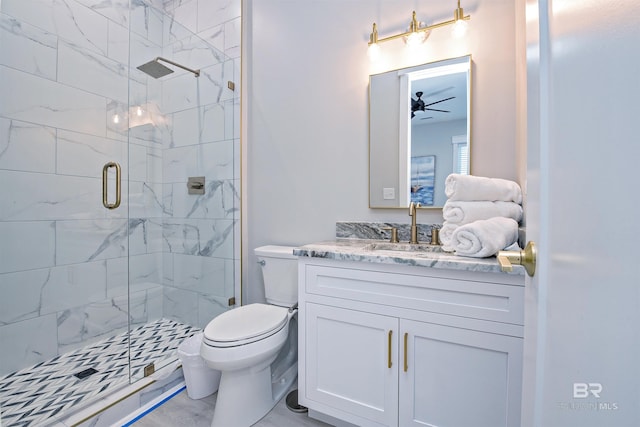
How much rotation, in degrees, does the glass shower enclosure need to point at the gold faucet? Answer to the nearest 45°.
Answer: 0° — it already faces it

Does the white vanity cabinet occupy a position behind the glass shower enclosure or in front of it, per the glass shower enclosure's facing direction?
in front

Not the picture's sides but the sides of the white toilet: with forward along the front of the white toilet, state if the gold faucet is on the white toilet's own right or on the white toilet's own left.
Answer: on the white toilet's own left

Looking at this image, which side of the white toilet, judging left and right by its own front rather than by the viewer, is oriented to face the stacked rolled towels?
left

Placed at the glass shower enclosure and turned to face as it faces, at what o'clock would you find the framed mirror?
The framed mirror is roughly at 12 o'clock from the glass shower enclosure.

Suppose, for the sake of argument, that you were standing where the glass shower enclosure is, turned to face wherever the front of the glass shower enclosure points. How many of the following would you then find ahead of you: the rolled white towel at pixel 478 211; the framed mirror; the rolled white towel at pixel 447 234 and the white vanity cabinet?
4

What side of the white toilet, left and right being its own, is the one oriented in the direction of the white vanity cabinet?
left

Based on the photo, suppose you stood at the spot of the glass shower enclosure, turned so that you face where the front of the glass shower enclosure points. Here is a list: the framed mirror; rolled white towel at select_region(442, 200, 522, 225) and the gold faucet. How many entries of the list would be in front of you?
3

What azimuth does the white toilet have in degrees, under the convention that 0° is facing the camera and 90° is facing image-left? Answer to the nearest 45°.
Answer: approximately 45°

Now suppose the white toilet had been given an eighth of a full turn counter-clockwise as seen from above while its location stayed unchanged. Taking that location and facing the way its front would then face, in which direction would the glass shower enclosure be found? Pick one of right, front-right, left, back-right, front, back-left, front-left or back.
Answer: back-right

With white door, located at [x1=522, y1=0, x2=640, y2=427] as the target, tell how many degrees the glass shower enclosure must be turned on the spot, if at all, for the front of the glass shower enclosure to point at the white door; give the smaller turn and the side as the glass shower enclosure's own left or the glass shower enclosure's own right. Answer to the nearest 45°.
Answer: approximately 45° to the glass shower enclosure's own right

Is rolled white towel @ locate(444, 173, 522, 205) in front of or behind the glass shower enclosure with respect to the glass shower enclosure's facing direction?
in front

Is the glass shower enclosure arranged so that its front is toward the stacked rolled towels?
yes

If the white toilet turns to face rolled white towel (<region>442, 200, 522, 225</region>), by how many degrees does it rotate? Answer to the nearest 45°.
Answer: approximately 135° to its left
